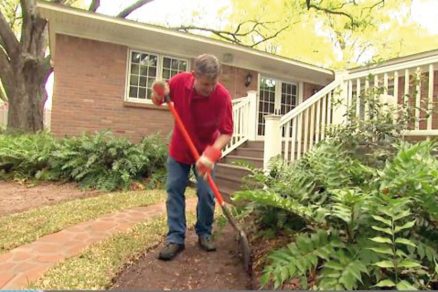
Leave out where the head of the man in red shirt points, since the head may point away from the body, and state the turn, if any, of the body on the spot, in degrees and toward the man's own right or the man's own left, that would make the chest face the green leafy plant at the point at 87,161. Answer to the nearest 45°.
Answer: approximately 135° to the man's own right

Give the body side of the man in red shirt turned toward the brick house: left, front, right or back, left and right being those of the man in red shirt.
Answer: back

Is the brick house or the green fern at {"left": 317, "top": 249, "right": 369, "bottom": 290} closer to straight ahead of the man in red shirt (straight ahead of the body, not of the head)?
the green fern

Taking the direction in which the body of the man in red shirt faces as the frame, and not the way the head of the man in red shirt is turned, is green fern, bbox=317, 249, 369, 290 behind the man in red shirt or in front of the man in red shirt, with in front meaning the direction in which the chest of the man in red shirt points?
in front

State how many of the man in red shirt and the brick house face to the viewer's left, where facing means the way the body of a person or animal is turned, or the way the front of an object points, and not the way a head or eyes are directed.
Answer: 0

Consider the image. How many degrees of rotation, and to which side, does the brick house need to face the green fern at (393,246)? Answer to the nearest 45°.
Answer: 0° — it already faces it

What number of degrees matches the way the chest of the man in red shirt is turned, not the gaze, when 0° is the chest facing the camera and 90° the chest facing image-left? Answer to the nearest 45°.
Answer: approximately 0°

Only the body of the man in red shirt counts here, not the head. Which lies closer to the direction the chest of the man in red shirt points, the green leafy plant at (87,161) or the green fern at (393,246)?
the green fern

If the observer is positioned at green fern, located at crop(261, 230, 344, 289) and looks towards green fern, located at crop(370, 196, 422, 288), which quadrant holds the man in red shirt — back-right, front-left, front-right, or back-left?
back-left

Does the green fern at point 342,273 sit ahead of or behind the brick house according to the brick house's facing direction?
ahead

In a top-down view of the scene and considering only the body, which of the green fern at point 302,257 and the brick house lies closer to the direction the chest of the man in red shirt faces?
the green fern
